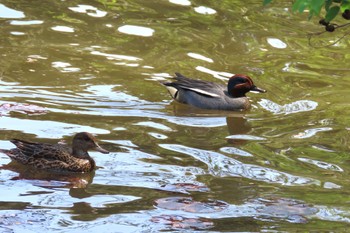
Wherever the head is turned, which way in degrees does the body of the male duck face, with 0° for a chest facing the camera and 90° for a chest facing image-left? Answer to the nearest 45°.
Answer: approximately 270°

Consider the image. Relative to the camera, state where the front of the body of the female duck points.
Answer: to the viewer's right

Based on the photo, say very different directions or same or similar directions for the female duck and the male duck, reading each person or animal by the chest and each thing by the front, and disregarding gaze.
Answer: same or similar directions

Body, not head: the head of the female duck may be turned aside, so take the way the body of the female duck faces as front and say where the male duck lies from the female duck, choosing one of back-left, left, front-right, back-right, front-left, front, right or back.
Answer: front-left

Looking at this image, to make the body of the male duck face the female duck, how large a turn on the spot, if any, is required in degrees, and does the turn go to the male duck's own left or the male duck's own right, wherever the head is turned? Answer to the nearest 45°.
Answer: approximately 135° to the male duck's own right

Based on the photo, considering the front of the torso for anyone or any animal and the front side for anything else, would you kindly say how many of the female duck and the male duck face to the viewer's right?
2
